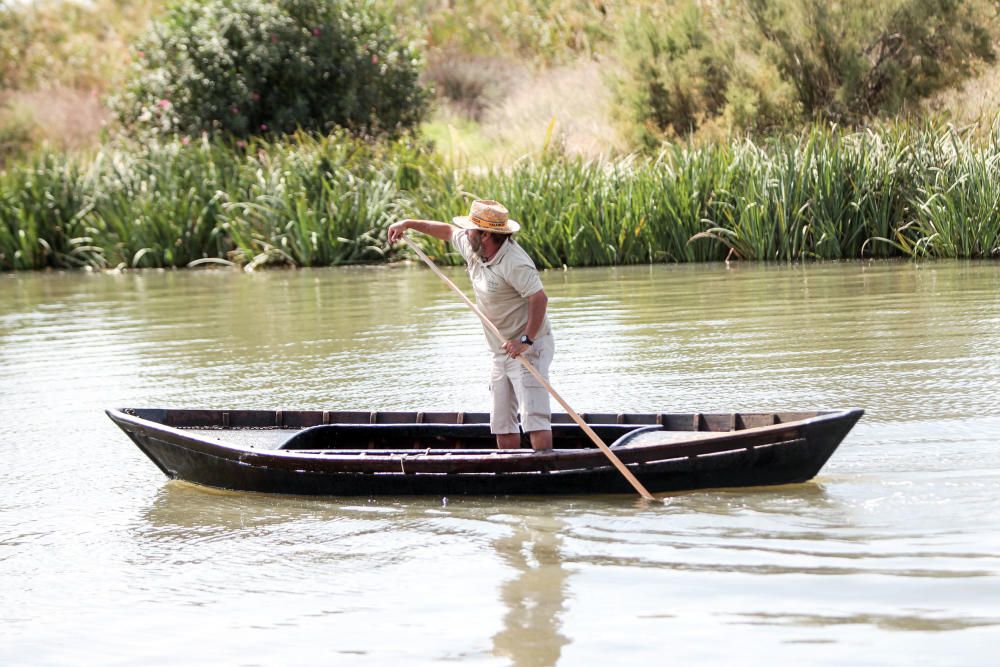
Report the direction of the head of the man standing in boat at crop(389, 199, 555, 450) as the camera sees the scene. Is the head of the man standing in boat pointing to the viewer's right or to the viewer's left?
to the viewer's left

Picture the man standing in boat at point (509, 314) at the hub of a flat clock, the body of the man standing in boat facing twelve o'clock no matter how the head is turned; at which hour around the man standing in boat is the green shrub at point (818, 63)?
The green shrub is roughly at 5 o'clock from the man standing in boat.

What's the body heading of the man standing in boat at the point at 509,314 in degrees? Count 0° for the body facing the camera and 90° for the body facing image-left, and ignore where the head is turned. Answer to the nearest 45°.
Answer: approximately 45°

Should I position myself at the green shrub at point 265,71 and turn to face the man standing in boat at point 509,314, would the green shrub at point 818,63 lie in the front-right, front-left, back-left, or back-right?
front-left

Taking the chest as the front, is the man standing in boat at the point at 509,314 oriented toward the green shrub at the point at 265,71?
no
